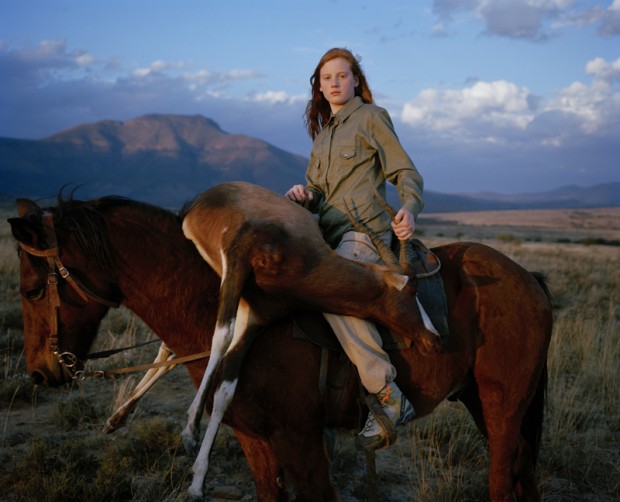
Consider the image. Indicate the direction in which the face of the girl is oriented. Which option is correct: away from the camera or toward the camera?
toward the camera

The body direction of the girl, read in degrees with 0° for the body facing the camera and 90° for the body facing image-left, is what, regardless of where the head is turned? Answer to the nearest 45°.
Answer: approximately 45°

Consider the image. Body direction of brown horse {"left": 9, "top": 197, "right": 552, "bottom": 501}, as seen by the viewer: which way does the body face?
to the viewer's left
